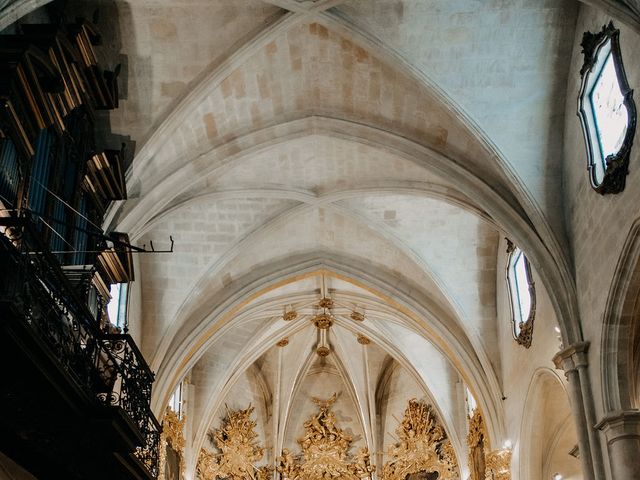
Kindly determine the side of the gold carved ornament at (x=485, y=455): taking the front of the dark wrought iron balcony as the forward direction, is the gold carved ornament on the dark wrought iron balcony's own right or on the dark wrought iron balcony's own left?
on the dark wrought iron balcony's own left

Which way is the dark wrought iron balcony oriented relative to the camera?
to the viewer's right

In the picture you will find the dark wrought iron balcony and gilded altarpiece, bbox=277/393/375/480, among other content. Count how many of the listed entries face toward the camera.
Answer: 1

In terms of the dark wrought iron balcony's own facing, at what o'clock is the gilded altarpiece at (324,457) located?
The gilded altarpiece is roughly at 10 o'clock from the dark wrought iron balcony.

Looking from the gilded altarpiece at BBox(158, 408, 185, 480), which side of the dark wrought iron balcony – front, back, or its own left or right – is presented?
left

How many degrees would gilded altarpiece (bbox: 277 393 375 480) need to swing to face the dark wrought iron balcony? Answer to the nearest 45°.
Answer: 0° — it already faces it

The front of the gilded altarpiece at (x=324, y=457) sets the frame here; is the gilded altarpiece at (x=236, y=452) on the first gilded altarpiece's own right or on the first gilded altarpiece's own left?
on the first gilded altarpiece's own right

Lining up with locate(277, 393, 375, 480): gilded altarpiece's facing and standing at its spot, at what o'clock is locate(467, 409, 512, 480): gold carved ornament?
The gold carved ornament is roughly at 11 o'clock from the gilded altarpiece.

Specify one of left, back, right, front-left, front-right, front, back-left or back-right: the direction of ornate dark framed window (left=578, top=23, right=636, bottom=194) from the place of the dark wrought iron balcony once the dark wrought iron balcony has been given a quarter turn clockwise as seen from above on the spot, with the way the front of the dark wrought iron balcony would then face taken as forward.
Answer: left

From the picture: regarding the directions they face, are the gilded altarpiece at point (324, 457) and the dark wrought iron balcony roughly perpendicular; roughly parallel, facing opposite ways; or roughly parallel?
roughly perpendicular

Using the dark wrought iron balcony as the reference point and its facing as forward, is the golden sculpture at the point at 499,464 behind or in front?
in front

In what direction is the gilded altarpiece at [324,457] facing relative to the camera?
toward the camera
